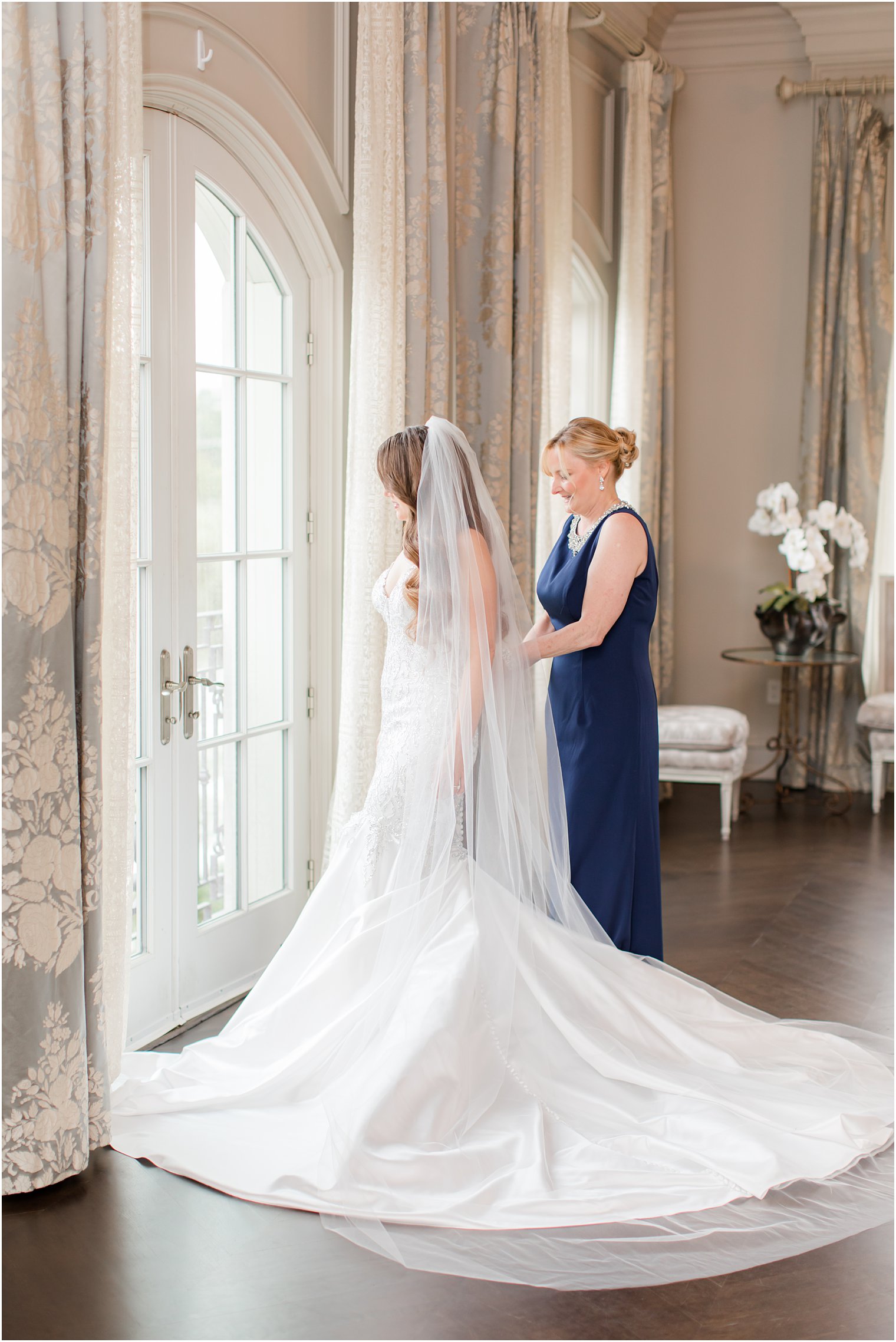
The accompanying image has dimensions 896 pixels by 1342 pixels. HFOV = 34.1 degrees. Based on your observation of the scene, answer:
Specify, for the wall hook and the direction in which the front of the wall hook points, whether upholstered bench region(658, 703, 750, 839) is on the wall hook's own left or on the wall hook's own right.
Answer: on the wall hook's own left

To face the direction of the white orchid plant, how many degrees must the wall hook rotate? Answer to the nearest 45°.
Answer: approximately 90° to its left

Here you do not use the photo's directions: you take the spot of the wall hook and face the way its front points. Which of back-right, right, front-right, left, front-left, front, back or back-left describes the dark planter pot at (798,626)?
left

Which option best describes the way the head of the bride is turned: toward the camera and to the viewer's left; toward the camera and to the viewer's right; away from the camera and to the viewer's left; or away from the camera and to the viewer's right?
away from the camera and to the viewer's left

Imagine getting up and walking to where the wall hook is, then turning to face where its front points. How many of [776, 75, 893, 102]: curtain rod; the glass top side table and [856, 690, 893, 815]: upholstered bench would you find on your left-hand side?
3

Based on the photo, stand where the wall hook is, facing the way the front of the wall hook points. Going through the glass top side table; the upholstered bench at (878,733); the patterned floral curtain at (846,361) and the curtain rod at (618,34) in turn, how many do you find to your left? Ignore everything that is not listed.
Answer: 4

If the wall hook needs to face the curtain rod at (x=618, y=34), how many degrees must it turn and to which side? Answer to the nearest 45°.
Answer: approximately 90° to its left

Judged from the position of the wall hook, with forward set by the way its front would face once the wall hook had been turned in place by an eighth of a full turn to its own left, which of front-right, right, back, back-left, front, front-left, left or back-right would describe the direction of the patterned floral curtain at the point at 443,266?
front-left

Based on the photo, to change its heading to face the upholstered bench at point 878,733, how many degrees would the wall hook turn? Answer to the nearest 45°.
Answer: approximately 90° to its left

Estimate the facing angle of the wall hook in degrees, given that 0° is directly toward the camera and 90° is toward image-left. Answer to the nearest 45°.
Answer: approximately 315°

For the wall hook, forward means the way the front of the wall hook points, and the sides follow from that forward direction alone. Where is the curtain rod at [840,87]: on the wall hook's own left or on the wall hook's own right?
on the wall hook's own left

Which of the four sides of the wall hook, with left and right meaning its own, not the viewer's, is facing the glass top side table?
left
